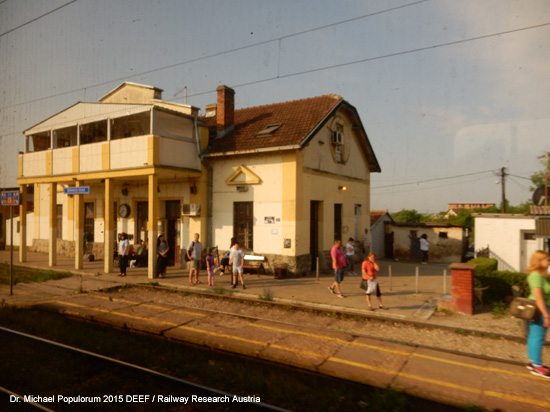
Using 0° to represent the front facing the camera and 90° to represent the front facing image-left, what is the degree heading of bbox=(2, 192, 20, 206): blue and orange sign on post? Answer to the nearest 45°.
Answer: approximately 0°

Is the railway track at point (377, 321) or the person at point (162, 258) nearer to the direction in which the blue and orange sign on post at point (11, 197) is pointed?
the railway track

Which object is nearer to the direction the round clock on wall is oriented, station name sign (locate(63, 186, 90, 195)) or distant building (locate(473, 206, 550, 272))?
the station name sign

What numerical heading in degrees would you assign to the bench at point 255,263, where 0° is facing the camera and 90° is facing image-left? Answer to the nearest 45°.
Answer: approximately 45°

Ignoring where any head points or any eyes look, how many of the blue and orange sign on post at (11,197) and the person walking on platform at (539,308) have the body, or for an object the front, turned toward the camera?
1
